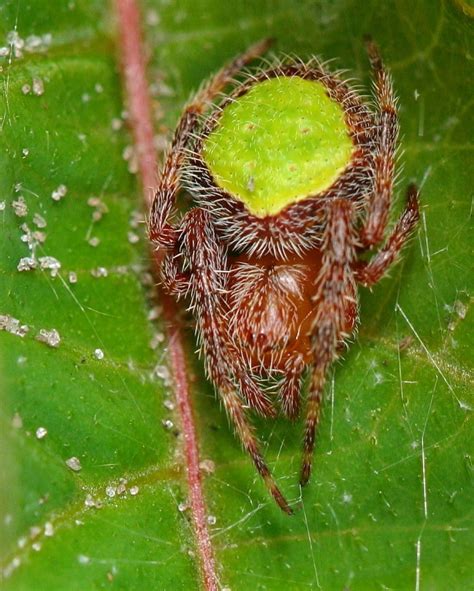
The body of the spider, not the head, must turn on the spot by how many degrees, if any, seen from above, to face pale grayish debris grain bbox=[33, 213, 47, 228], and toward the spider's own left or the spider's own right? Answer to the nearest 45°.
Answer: approximately 90° to the spider's own right

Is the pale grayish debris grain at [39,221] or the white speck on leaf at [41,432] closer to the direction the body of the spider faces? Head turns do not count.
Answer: the white speck on leaf

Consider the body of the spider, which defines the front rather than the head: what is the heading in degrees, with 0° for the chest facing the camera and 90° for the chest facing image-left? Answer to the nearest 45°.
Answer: approximately 0°

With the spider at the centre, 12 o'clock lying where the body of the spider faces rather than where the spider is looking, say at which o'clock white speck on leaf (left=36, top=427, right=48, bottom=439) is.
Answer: The white speck on leaf is roughly at 2 o'clock from the spider.

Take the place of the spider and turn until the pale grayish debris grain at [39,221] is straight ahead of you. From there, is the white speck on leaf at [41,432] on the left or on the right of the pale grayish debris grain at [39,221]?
left
